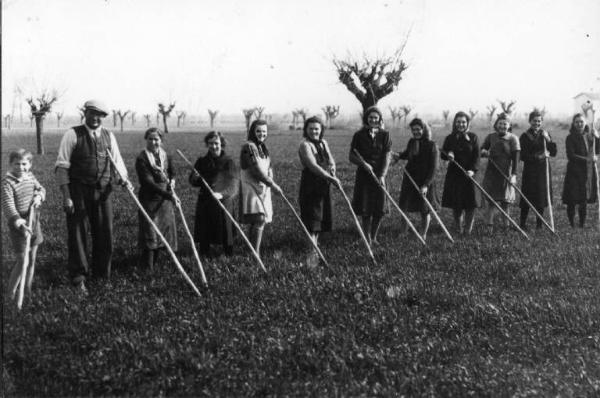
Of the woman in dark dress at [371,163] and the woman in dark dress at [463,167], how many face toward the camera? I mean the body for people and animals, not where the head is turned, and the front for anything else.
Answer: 2

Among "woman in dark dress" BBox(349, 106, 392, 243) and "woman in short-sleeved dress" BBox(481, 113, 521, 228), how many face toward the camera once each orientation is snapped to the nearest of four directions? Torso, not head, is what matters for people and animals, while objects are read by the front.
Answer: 2

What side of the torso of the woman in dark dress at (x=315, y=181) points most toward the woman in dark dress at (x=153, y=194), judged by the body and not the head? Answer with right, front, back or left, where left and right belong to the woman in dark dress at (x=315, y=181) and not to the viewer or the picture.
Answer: right

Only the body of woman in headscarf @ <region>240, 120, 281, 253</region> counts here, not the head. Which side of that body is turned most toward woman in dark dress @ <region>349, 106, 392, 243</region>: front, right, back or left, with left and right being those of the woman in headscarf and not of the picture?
left

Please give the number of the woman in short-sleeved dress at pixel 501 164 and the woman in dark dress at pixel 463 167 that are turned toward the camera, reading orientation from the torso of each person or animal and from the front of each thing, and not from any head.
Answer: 2

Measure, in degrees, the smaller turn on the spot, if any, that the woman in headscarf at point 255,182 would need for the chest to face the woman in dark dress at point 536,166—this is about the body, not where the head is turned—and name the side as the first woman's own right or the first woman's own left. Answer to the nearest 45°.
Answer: approximately 90° to the first woman's own left

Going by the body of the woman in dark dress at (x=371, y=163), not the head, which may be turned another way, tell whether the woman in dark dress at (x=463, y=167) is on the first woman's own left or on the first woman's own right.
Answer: on the first woman's own left

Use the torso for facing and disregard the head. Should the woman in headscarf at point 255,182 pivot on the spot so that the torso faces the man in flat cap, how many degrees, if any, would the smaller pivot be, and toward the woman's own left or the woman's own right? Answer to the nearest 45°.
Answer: approximately 90° to the woman's own right

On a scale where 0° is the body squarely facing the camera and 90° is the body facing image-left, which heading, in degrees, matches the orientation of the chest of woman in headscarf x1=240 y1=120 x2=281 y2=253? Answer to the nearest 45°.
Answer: approximately 315°

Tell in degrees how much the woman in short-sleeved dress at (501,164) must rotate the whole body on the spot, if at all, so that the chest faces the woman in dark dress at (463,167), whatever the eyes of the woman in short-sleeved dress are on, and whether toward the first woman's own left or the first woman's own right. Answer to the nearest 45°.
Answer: approximately 45° to the first woman's own right

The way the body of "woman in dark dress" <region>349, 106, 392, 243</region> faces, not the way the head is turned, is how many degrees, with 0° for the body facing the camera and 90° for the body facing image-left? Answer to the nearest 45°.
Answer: approximately 0°

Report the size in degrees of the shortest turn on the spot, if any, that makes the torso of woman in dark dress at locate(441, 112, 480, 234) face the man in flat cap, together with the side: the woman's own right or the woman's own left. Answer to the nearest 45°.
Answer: approximately 45° to the woman's own right
